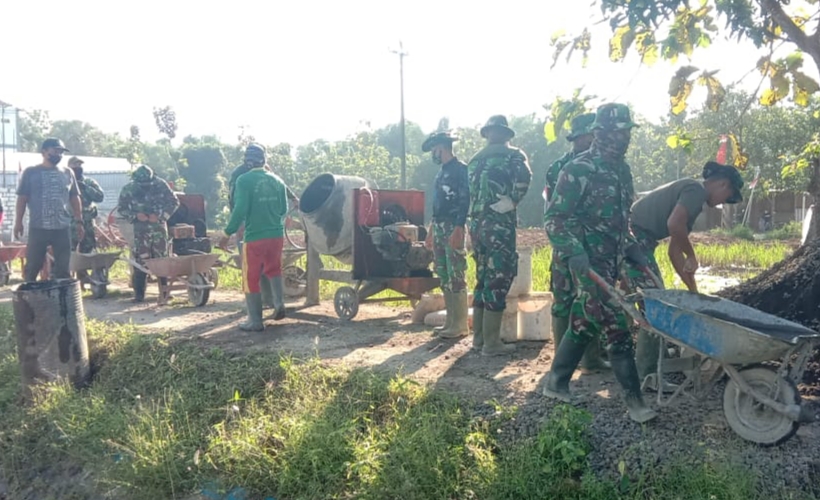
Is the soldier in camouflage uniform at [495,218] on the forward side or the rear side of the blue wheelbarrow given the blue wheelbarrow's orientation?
on the rear side

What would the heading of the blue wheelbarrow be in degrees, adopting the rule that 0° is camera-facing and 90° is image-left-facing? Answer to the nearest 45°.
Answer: approximately 315°

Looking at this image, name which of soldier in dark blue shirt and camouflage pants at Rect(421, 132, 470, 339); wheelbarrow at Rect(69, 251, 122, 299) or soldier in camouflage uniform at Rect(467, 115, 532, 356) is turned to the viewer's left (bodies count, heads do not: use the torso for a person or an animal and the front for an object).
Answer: soldier in dark blue shirt and camouflage pants at Rect(421, 132, 470, 339)

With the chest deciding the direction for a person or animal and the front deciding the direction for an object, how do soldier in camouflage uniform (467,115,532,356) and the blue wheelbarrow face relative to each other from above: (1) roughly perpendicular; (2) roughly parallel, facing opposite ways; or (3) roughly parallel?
roughly perpendicular

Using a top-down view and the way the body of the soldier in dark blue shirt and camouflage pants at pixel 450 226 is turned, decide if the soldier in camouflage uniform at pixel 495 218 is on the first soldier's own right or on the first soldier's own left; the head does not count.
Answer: on the first soldier's own left

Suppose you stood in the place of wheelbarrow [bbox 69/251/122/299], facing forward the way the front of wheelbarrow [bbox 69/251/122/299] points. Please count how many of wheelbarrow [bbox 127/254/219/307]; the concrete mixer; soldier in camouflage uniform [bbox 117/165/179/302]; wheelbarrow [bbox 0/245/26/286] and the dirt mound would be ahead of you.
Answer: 4

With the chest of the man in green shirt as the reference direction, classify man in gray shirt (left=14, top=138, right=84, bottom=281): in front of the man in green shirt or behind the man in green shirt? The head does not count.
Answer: in front

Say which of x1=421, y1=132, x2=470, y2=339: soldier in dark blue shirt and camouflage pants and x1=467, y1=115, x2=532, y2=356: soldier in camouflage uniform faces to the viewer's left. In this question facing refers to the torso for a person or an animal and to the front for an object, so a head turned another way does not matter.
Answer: x1=421, y1=132, x2=470, y2=339: soldier in dark blue shirt and camouflage pants
